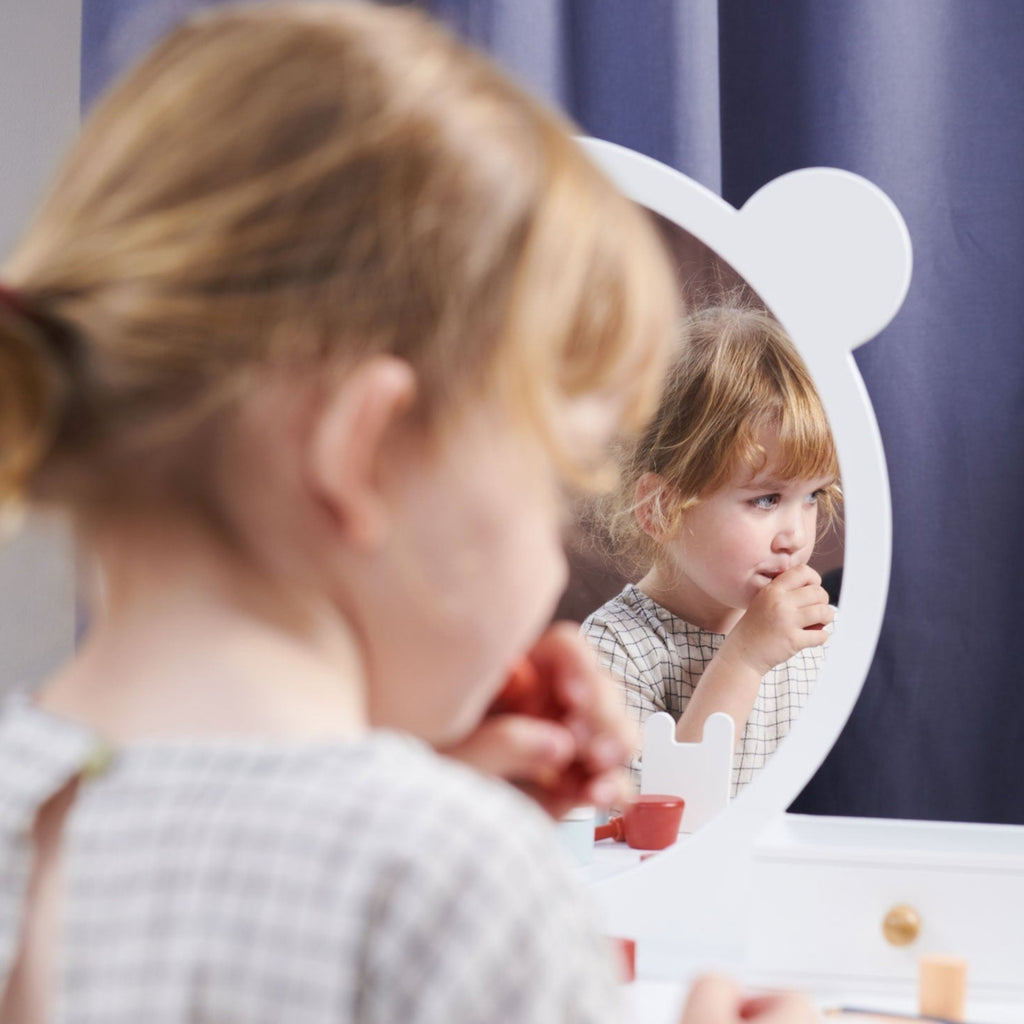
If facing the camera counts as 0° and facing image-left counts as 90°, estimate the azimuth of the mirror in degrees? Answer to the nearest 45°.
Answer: approximately 0°

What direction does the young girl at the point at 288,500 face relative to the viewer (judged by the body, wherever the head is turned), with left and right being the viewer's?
facing away from the viewer and to the right of the viewer

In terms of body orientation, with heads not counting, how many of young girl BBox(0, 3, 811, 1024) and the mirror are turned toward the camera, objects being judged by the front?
1

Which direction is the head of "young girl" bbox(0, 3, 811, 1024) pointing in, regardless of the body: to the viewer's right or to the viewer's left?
to the viewer's right
